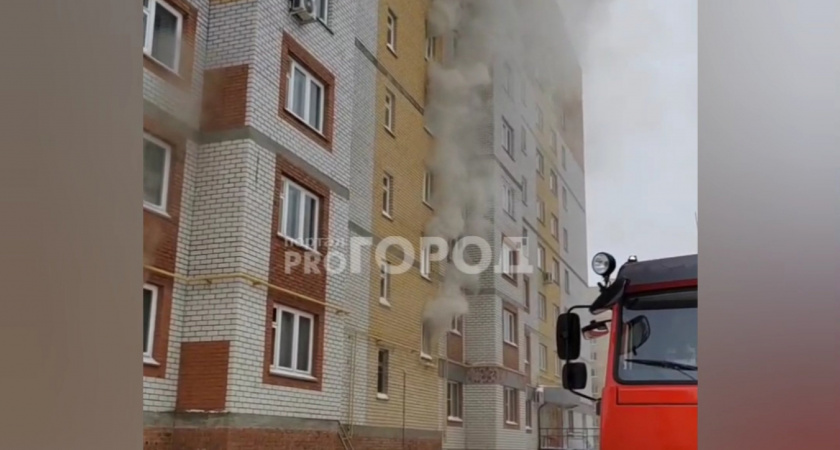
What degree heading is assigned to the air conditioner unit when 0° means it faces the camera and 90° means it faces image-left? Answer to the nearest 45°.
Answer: approximately 315°

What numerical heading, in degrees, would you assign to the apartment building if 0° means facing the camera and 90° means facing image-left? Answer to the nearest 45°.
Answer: approximately 315°
